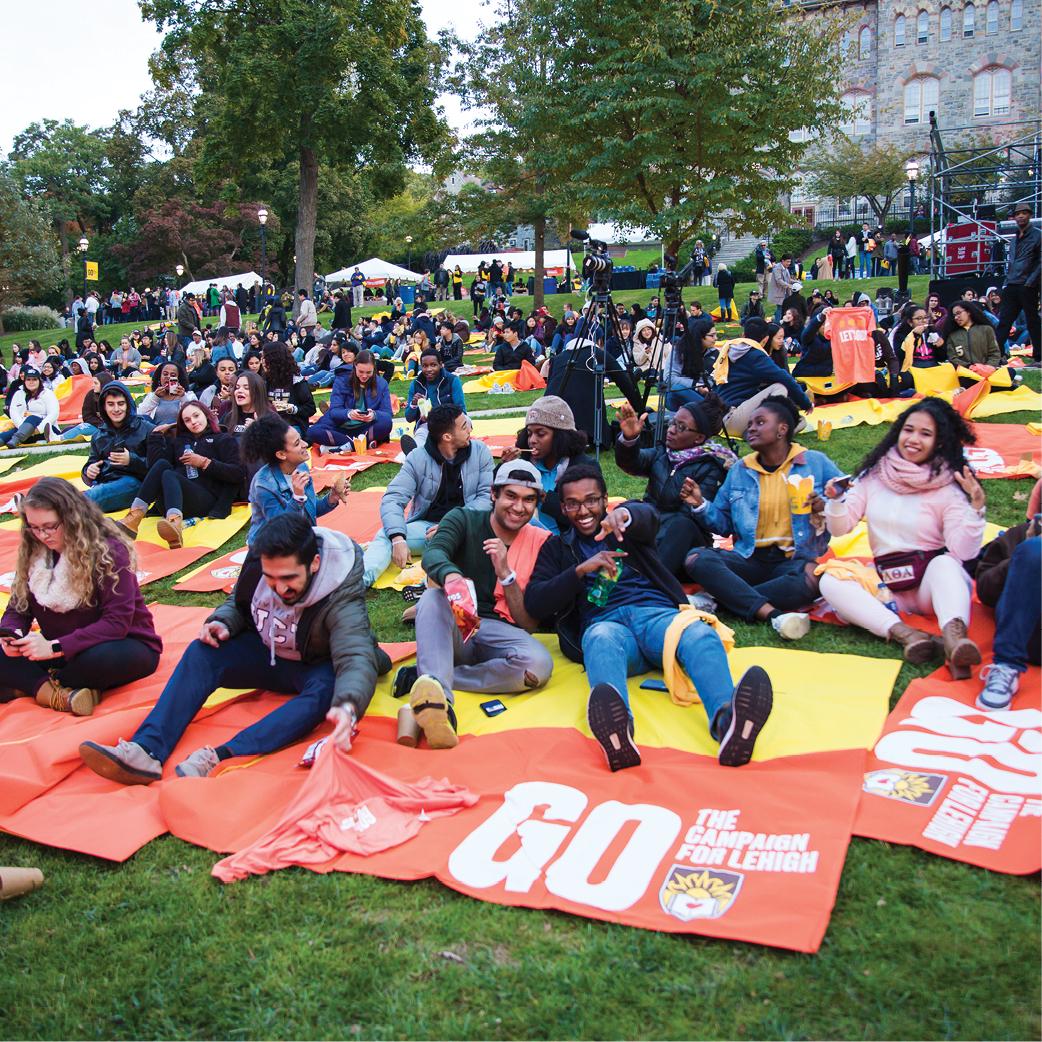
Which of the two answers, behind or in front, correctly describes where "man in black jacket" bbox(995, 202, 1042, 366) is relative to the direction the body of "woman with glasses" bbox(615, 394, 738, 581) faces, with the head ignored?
behind

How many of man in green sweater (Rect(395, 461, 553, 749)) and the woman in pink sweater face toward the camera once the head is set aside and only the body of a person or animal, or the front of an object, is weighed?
2

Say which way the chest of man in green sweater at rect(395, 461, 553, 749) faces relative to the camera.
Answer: toward the camera

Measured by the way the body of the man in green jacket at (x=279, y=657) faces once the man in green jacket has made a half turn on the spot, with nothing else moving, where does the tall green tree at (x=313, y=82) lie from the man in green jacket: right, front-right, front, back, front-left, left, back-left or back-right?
front-left

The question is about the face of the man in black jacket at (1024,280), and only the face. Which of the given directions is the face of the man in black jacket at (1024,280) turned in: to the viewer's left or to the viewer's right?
to the viewer's left

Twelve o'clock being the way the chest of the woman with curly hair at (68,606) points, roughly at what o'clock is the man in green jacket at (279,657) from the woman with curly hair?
The man in green jacket is roughly at 9 o'clock from the woman with curly hair.

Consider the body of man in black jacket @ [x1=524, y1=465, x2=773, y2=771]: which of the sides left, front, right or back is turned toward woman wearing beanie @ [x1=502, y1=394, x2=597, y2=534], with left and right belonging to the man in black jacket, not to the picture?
back

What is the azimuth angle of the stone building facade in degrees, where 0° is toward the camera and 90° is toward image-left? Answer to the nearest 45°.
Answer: approximately 45°

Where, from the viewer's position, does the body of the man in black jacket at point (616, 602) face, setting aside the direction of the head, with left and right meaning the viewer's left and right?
facing the viewer

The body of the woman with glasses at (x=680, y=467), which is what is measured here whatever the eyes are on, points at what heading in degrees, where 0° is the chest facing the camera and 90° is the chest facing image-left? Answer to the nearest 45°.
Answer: approximately 45°

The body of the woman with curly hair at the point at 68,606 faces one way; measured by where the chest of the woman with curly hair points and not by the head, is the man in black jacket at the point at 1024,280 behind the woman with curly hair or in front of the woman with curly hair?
behind

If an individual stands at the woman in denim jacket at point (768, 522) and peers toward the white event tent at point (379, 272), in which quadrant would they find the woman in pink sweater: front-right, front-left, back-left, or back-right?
back-right

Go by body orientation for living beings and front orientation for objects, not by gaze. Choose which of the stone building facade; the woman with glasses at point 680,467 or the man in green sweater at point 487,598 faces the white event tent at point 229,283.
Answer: the stone building facade

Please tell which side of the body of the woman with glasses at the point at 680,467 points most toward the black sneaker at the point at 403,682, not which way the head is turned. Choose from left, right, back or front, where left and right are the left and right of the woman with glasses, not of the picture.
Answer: front

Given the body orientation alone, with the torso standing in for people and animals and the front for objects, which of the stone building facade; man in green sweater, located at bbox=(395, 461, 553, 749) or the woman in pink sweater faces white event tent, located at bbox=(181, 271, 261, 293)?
the stone building facade

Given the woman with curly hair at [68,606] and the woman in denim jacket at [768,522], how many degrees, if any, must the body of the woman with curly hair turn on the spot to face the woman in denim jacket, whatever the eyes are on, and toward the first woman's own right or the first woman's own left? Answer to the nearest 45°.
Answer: approximately 135° to the first woman's own left

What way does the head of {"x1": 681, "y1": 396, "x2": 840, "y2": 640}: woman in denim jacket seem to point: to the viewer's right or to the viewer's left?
to the viewer's left

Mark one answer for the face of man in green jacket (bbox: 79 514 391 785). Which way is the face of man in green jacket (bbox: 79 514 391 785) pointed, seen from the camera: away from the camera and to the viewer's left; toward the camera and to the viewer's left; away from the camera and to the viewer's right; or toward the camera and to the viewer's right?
toward the camera and to the viewer's left
